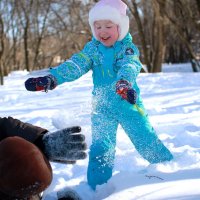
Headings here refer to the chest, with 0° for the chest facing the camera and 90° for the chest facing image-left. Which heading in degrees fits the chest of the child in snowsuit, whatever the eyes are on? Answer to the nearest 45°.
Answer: approximately 45°
